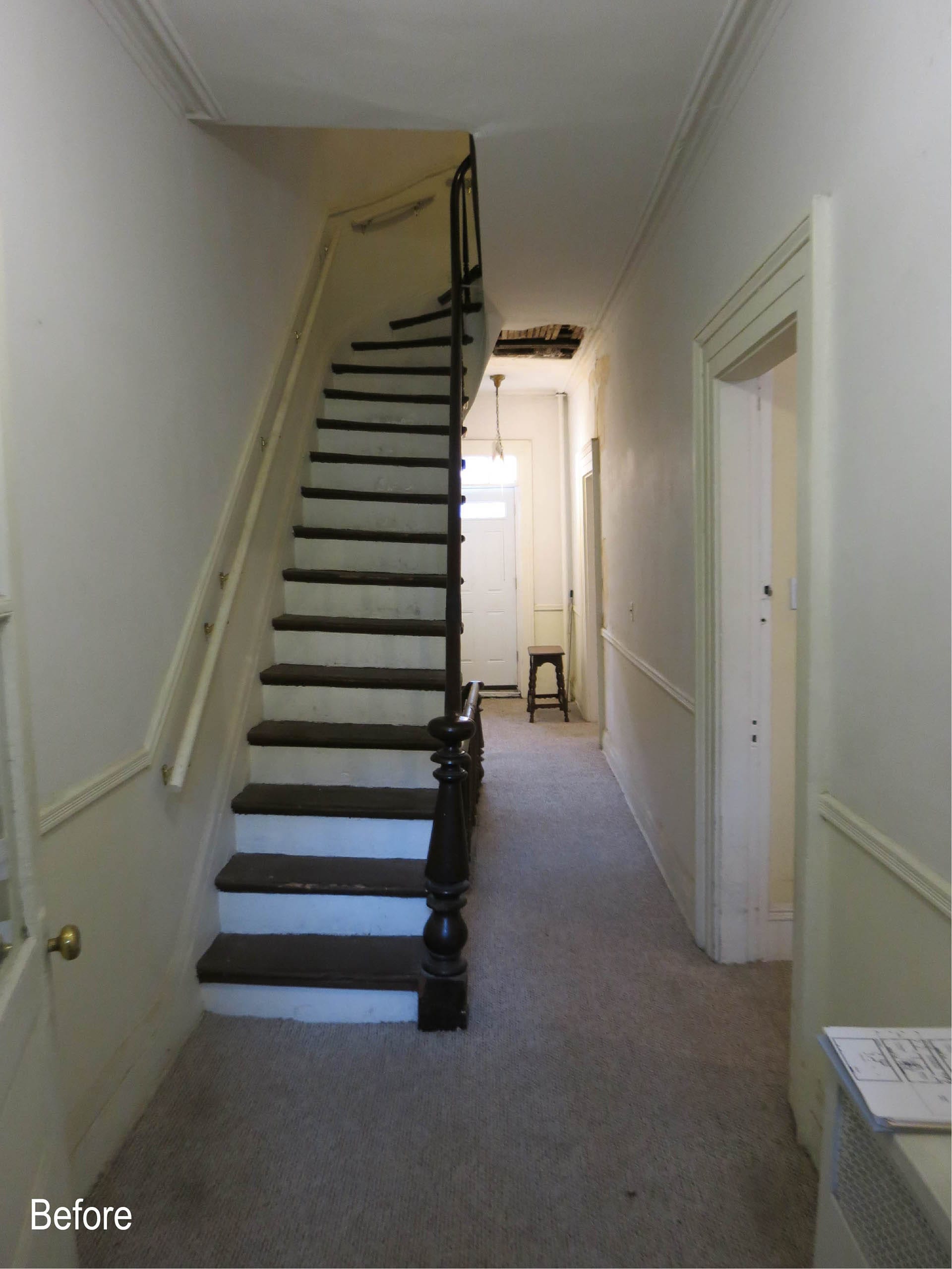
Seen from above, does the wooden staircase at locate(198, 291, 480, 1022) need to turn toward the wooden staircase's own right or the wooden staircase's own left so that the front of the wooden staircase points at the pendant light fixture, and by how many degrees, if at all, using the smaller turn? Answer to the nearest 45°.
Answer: approximately 180°

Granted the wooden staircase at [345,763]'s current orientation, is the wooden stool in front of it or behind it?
behind

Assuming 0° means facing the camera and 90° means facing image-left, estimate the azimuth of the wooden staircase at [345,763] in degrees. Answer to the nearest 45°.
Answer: approximately 0°

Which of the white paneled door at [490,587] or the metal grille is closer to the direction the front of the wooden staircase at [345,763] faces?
the metal grille

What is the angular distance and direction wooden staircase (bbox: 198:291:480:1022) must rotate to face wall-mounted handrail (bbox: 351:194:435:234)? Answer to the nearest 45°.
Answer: approximately 180°

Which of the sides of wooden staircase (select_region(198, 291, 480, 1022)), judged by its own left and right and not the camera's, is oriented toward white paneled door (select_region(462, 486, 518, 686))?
back
